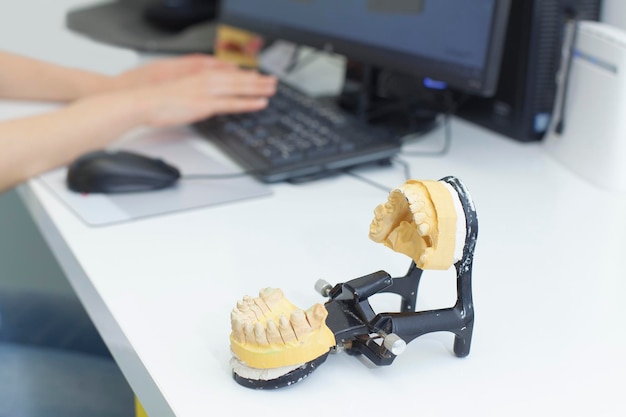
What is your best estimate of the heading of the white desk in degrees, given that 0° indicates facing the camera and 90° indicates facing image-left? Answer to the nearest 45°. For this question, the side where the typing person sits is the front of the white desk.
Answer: approximately 45°

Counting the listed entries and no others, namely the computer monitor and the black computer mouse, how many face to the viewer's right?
1

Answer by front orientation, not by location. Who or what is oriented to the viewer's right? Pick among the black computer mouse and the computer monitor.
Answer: the black computer mouse

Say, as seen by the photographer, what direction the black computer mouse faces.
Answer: facing to the right of the viewer

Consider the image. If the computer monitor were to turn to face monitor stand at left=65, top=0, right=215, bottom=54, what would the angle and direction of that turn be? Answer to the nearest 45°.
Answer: approximately 90° to its right
